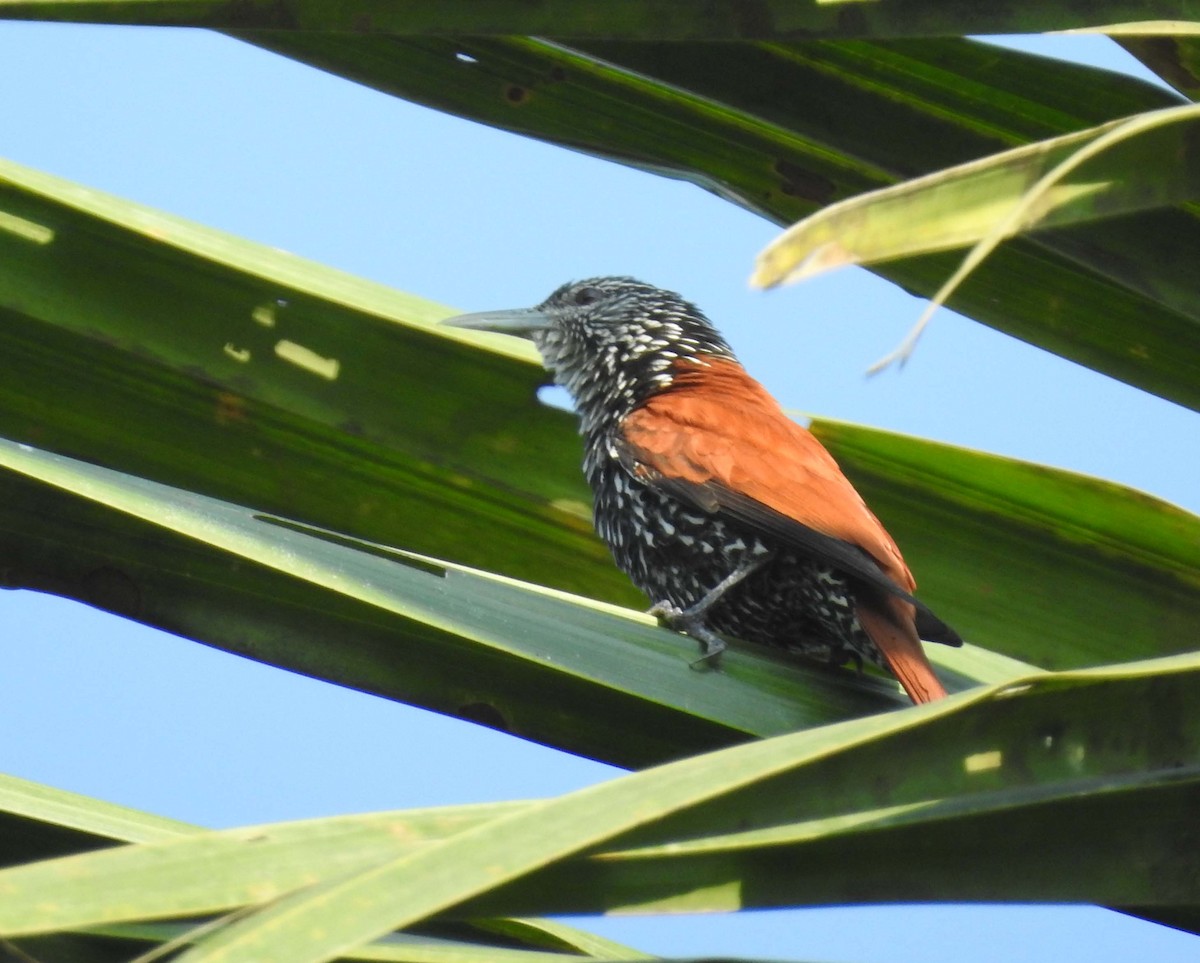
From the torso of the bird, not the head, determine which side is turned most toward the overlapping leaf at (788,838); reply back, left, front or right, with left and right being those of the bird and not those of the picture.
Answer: left

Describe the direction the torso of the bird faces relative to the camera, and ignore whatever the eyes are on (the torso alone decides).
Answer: to the viewer's left
